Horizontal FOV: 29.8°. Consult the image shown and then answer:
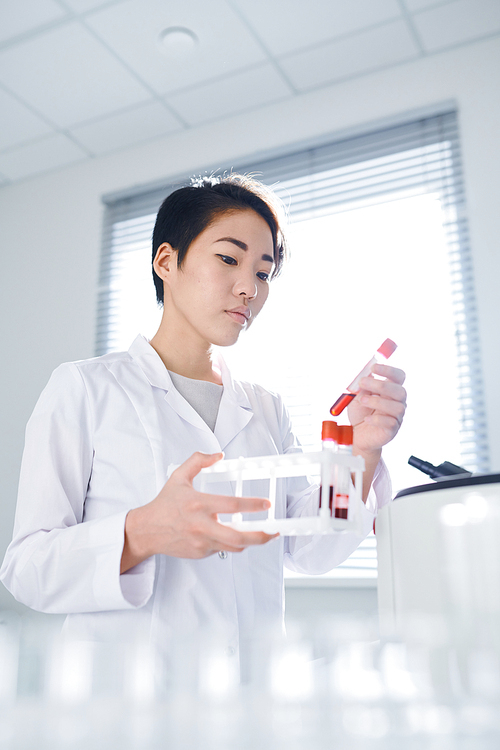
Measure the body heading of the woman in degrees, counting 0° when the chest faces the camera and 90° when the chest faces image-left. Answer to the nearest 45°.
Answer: approximately 315°

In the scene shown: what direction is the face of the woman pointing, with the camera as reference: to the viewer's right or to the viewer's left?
to the viewer's right
